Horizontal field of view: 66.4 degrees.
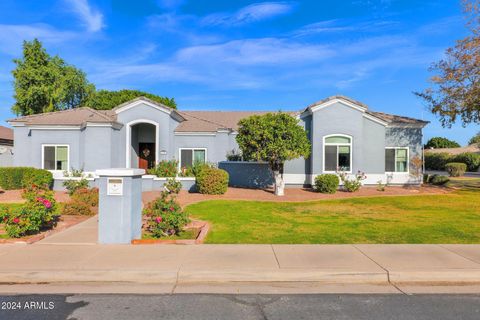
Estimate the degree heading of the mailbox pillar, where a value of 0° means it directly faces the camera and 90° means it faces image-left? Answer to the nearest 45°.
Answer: approximately 0°

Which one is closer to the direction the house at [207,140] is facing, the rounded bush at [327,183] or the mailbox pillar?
the mailbox pillar

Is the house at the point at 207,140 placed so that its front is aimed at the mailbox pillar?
yes

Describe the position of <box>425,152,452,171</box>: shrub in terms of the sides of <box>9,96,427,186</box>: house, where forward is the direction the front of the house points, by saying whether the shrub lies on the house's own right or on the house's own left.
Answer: on the house's own left

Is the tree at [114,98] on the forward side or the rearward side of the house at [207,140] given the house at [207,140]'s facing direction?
on the rearward side

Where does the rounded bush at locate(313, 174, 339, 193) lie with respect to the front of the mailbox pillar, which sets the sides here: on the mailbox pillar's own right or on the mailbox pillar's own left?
on the mailbox pillar's own left

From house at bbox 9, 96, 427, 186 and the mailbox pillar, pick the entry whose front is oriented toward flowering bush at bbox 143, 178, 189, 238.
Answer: the house

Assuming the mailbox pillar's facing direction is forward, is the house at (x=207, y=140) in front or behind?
behind

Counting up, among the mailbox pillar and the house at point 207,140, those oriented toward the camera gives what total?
2

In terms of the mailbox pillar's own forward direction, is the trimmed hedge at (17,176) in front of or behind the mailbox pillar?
behind

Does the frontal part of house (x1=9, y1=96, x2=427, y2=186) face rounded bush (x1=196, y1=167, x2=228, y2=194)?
yes
